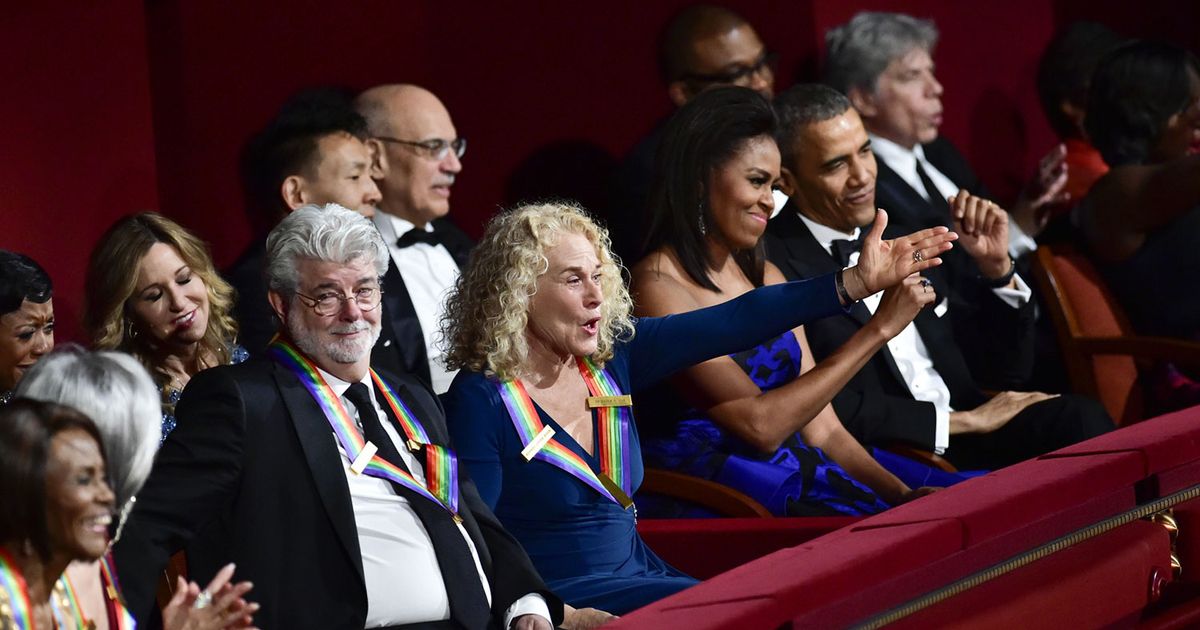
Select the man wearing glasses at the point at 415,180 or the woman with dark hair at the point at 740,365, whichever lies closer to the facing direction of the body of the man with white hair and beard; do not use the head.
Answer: the woman with dark hair

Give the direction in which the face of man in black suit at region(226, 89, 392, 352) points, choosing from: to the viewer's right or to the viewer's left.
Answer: to the viewer's right

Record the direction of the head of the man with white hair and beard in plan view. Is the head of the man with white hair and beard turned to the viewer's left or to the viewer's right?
to the viewer's right

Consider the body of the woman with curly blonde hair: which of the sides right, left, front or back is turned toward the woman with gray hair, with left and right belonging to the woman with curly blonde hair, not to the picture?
right

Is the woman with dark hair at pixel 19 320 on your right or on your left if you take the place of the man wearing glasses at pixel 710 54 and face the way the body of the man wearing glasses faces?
on your right

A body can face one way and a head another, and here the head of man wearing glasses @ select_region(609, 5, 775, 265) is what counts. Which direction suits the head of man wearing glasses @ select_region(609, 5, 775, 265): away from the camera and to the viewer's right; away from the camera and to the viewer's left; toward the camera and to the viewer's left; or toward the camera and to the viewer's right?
toward the camera and to the viewer's right

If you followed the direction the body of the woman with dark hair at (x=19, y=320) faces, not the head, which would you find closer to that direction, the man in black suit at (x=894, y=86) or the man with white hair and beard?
the man with white hair and beard
